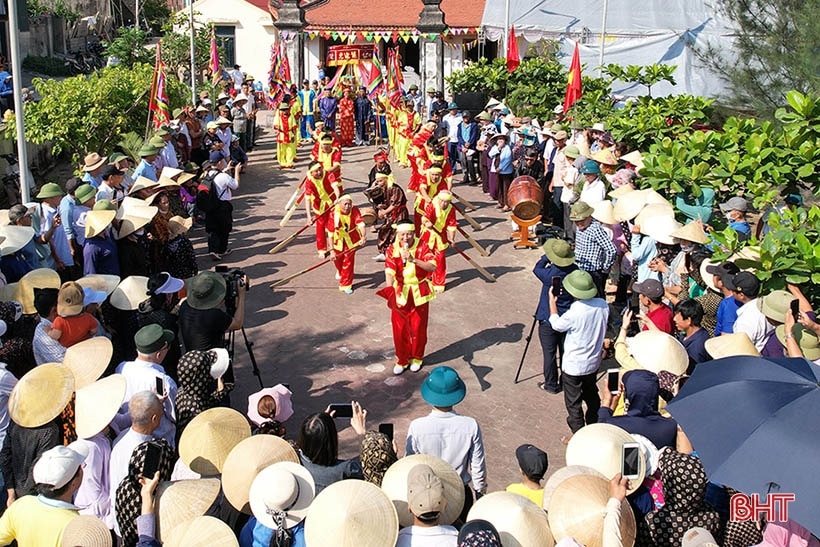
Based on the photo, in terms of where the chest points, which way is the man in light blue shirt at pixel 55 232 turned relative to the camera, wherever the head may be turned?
to the viewer's right

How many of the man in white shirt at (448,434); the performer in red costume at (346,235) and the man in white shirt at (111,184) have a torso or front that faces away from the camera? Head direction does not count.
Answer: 1

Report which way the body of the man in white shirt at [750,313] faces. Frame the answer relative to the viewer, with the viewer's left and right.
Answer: facing to the left of the viewer

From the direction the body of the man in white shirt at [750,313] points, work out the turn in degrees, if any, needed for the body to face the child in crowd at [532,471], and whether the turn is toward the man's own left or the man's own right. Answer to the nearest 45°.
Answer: approximately 90° to the man's own left

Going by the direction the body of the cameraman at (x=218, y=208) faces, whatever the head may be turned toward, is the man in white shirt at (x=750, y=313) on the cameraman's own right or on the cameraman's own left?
on the cameraman's own right

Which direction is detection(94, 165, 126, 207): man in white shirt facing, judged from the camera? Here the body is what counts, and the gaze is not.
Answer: to the viewer's right

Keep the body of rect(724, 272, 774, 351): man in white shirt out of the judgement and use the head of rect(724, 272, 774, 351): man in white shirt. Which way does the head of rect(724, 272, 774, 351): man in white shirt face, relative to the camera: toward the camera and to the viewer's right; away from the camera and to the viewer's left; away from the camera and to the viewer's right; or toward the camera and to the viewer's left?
away from the camera and to the viewer's left

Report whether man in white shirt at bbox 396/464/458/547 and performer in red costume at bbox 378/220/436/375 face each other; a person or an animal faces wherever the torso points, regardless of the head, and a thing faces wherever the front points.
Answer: yes

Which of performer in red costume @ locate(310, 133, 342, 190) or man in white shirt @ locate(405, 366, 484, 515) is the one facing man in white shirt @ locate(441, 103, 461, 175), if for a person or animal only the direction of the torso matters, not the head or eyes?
man in white shirt @ locate(405, 366, 484, 515)

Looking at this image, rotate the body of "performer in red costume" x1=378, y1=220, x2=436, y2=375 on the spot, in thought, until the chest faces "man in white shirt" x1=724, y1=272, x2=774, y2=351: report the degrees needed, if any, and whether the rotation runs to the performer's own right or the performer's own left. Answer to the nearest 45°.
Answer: approximately 45° to the performer's own left

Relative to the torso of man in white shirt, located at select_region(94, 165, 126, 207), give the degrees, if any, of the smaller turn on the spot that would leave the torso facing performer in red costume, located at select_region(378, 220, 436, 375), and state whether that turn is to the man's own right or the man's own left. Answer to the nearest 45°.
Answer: approximately 45° to the man's own right

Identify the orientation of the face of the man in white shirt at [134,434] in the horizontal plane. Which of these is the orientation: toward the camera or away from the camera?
away from the camera

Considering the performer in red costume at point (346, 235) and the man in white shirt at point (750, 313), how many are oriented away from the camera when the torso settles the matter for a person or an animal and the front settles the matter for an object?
0

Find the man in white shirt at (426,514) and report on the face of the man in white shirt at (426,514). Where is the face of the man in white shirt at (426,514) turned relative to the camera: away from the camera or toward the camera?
away from the camera

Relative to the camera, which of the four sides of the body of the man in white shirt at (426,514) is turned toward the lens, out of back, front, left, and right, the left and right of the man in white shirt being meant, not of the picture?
back

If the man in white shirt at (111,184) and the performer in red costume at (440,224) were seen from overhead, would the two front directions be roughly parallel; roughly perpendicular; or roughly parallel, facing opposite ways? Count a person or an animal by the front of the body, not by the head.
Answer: roughly perpendicular

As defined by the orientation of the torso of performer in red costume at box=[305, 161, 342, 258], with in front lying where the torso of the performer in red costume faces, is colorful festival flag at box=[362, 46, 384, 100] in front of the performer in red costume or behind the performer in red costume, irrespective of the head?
behind

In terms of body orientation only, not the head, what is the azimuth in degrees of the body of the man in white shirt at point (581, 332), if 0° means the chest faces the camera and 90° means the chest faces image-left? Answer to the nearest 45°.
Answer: approximately 135°

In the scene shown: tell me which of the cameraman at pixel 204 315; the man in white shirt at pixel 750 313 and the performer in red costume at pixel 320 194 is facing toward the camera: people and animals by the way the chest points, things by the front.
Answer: the performer in red costume
